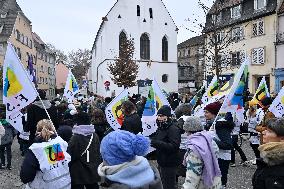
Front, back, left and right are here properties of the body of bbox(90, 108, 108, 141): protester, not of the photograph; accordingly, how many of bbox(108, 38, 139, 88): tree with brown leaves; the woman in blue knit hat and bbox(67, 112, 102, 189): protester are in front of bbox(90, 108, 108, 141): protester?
1

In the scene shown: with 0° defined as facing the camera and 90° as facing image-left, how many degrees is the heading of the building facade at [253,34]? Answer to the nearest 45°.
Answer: approximately 45°

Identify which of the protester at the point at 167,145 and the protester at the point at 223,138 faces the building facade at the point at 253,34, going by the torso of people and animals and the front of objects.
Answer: the protester at the point at 223,138

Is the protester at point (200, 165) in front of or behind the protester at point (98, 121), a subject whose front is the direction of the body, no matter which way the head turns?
behind

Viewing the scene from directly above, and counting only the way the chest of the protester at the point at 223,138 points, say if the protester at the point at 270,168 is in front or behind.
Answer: behind

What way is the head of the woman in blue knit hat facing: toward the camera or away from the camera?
away from the camera

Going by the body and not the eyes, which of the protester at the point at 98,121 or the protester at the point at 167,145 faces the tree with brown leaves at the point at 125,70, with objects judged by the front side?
the protester at the point at 98,121

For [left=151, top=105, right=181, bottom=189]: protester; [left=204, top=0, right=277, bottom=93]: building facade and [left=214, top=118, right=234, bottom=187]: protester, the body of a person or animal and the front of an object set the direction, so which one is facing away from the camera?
[left=214, top=118, right=234, bottom=187]: protester

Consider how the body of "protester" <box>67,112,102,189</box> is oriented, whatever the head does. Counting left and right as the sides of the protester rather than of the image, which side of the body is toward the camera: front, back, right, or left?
back

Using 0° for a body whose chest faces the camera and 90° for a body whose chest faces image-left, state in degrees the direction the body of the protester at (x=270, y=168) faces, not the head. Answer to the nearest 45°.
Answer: approximately 90°

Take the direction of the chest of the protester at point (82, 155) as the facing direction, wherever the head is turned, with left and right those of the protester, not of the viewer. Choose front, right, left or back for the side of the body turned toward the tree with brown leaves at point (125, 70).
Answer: front

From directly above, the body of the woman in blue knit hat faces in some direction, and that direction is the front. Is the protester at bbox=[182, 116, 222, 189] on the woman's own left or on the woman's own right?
on the woman's own right

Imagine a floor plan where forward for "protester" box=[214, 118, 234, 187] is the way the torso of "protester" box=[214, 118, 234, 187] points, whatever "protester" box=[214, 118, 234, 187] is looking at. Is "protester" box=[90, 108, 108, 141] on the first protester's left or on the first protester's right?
on the first protester's left

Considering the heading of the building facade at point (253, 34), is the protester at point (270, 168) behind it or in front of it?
in front

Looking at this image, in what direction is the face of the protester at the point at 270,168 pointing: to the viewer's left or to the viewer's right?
to the viewer's left

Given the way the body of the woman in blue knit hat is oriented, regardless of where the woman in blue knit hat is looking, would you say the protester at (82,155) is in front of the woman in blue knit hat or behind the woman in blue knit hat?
in front

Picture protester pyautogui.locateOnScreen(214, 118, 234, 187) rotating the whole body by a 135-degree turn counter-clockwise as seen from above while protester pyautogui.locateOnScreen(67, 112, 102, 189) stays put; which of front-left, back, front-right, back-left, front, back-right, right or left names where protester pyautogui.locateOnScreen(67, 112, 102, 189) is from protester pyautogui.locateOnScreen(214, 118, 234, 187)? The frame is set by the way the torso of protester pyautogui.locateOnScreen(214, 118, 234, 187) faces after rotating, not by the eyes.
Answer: front

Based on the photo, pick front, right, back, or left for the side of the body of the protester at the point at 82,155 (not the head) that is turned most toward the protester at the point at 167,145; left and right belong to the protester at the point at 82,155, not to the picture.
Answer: right

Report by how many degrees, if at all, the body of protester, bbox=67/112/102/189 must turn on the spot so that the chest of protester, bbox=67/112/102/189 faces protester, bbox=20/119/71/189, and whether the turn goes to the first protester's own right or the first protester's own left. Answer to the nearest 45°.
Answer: approximately 135° to the first protester's own left
